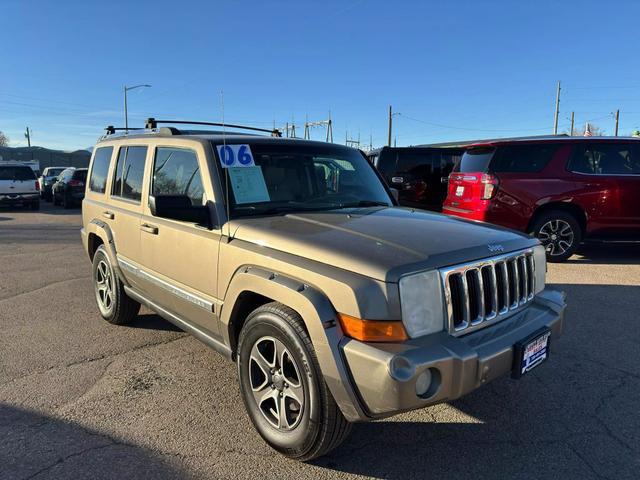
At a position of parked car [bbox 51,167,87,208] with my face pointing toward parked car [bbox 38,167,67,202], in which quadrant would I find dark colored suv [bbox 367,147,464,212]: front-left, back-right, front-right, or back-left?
back-right

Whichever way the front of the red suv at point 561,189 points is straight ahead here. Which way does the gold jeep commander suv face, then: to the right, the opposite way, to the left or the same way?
to the right

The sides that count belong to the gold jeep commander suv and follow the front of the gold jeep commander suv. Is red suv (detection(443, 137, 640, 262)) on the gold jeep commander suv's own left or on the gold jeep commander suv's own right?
on the gold jeep commander suv's own left

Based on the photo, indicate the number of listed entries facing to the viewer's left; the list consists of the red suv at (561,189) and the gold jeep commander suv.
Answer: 0

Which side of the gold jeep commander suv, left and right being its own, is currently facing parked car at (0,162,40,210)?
back

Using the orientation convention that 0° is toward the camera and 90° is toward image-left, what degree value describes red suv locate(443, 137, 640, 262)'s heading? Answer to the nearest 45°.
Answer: approximately 225°

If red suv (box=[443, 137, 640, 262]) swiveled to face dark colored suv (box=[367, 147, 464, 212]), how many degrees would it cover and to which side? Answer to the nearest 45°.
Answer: approximately 90° to its left

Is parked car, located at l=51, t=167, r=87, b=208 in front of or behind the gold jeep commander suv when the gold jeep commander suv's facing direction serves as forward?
behind
